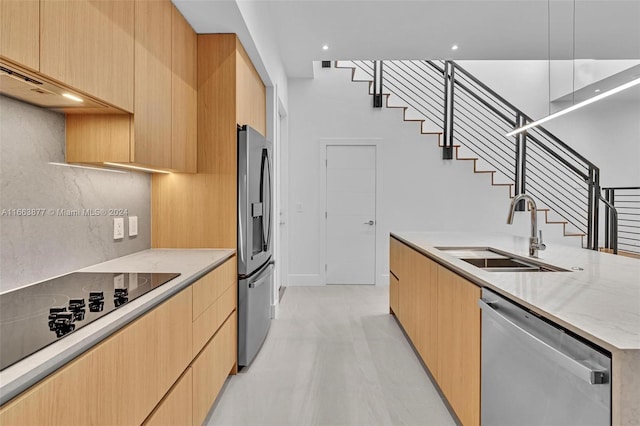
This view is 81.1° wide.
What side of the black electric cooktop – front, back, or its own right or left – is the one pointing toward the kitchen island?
front

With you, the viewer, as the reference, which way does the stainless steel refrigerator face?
facing to the right of the viewer

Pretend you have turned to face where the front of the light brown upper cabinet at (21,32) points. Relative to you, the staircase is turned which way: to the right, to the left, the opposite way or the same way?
the same way

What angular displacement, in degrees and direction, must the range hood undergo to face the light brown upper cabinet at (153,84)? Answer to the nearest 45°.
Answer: approximately 90° to its left

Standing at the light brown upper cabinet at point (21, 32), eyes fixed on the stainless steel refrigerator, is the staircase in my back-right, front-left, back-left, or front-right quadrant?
front-right

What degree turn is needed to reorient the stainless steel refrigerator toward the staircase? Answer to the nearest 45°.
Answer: approximately 45° to its left

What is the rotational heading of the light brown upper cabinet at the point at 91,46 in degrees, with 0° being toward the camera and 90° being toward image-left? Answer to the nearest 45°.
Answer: approximately 315°

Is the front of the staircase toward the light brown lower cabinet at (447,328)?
no

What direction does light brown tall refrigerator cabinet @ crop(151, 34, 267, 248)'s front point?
to the viewer's right

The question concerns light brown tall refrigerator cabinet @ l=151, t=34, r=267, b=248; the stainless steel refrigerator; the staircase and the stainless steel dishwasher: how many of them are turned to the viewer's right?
3

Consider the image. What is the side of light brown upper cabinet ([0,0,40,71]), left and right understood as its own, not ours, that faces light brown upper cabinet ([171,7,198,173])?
left

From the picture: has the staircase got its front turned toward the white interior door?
no

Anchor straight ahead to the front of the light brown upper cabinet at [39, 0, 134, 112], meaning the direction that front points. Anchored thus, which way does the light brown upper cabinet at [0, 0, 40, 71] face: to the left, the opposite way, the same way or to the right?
the same way

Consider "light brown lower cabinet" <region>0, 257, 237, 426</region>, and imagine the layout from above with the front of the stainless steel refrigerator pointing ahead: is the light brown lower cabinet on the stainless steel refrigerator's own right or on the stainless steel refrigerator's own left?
on the stainless steel refrigerator's own right

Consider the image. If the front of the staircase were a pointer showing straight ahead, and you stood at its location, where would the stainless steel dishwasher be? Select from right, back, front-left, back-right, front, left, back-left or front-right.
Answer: right

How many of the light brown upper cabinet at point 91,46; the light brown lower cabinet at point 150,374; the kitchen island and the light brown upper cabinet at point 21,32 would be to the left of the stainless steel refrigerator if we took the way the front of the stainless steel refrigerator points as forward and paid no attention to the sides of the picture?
0

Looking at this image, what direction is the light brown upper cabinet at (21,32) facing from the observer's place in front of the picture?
facing the viewer and to the right of the viewer
